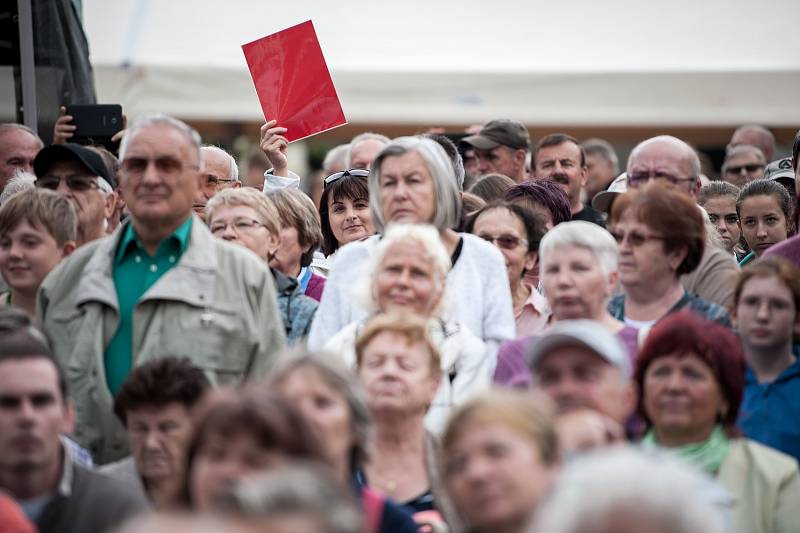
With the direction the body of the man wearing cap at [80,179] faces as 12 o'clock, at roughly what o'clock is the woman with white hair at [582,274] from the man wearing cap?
The woman with white hair is roughly at 9 o'clock from the man wearing cap.

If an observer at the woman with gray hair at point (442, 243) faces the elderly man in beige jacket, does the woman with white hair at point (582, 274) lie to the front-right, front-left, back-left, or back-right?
back-left

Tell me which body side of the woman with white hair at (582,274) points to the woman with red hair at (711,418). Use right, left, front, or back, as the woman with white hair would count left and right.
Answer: front

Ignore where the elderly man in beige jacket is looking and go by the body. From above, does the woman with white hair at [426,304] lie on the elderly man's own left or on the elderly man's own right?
on the elderly man's own left

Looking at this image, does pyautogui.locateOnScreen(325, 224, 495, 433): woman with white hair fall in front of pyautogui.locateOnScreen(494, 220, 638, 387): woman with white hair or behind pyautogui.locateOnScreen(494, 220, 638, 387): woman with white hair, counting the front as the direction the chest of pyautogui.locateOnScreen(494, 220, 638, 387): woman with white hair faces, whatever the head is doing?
in front

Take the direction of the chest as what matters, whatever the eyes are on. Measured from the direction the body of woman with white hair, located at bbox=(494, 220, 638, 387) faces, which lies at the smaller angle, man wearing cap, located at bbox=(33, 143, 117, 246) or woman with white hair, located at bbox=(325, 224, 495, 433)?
the woman with white hair

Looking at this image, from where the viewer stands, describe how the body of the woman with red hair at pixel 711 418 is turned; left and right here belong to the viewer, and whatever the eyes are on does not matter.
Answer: facing the viewer and to the left of the viewer

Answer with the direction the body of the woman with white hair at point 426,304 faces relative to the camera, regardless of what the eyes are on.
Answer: toward the camera

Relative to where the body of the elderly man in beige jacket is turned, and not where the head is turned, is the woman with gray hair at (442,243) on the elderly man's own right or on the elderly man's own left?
on the elderly man's own left

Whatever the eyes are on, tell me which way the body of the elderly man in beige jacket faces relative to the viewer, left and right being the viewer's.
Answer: facing the viewer

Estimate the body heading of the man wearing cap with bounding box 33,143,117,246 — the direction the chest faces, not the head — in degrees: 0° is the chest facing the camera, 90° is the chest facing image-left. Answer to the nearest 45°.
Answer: approximately 45°

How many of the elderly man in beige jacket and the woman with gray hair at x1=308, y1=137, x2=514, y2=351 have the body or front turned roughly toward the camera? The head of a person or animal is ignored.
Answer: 2
